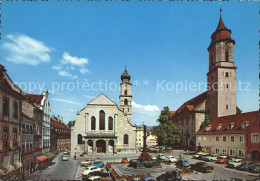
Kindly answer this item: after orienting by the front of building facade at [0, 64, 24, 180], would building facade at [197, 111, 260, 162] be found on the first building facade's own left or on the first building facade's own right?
on the first building facade's own left

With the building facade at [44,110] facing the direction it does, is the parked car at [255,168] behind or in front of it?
in front

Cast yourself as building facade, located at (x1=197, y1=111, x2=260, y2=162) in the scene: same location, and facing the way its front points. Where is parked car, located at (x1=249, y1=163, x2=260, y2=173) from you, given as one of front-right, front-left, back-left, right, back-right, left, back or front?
front-left

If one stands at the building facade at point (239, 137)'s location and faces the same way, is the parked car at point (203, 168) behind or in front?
in front

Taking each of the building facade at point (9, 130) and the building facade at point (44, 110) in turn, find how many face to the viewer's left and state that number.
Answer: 0

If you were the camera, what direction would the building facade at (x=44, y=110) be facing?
facing the viewer and to the right of the viewer

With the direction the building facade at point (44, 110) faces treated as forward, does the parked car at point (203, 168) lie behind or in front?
in front
